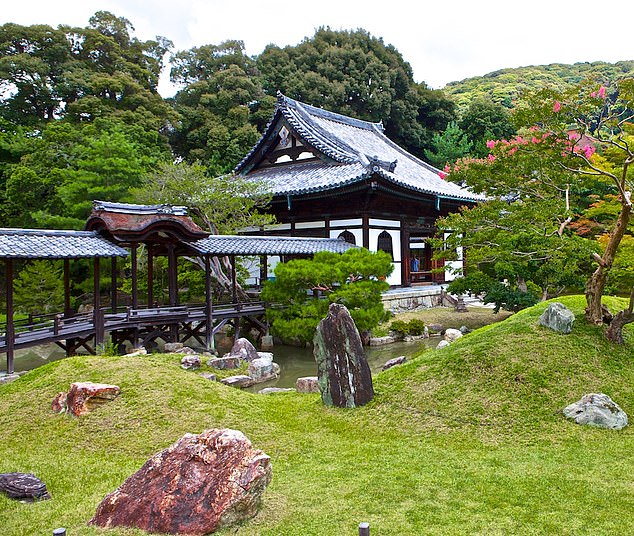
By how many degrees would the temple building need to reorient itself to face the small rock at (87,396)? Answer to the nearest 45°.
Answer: approximately 45° to its right

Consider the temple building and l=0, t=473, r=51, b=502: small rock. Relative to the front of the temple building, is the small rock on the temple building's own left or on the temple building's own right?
on the temple building's own right

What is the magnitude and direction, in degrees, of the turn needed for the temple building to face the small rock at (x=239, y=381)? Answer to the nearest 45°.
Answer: approximately 45° to its right

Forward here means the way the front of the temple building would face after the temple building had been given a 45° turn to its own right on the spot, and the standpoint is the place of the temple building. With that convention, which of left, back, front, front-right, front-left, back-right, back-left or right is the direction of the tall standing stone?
front

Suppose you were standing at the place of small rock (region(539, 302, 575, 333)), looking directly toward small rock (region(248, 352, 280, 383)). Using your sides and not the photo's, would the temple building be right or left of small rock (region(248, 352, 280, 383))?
right

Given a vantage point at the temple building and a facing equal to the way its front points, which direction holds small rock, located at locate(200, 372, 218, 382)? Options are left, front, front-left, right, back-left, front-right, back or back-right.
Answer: front-right
